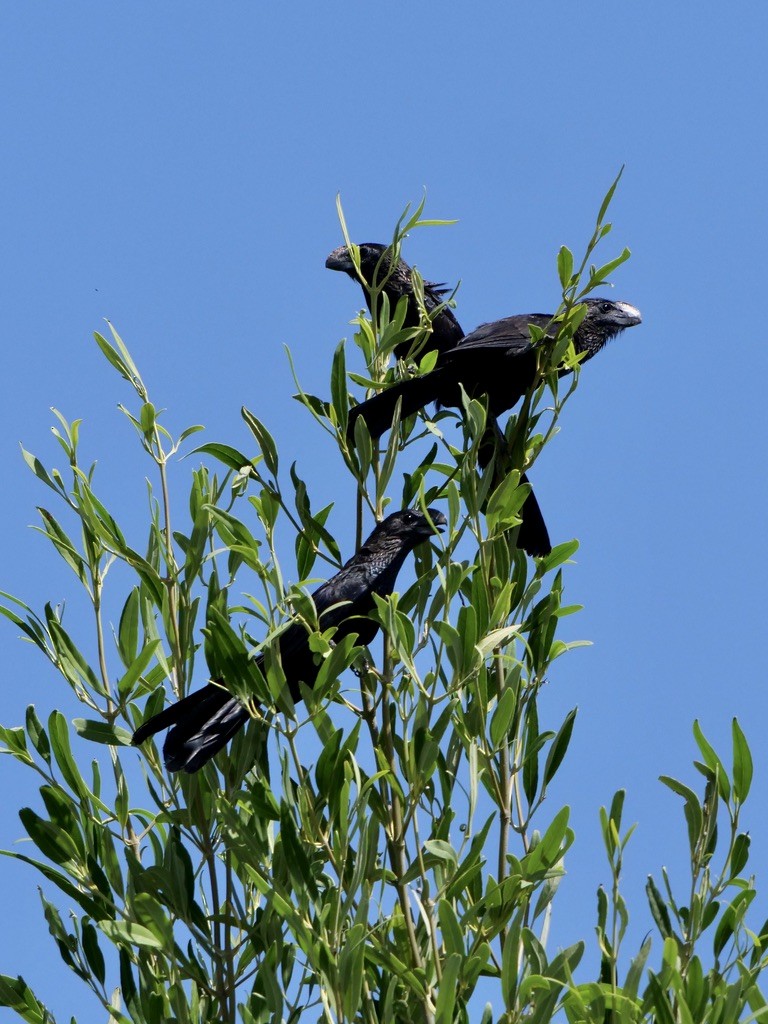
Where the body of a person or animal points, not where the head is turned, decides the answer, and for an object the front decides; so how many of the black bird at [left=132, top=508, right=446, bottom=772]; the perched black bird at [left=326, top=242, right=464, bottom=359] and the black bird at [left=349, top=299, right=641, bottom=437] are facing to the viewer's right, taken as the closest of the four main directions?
2

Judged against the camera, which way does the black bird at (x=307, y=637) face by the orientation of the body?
to the viewer's right

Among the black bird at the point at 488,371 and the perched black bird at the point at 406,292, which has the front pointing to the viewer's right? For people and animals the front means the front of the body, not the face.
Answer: the black bird

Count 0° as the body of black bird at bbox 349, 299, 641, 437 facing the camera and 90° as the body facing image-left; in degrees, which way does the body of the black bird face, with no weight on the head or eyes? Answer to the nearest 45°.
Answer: approximately 270°

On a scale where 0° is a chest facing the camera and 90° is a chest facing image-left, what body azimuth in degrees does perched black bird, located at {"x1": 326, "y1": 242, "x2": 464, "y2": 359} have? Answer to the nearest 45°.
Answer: approximately 90°

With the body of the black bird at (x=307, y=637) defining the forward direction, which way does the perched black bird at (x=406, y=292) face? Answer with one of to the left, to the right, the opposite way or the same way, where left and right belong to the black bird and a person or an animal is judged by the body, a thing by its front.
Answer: the opposite way

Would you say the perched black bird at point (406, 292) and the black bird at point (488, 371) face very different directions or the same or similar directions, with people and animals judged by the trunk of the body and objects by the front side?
very different directions

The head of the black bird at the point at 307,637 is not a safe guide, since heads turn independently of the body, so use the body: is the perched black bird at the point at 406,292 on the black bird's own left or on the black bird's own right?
on the black bird's own left

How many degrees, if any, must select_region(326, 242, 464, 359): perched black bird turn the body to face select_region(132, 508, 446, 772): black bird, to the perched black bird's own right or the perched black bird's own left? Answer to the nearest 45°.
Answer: approximately 90° to the perched black bird's own left
